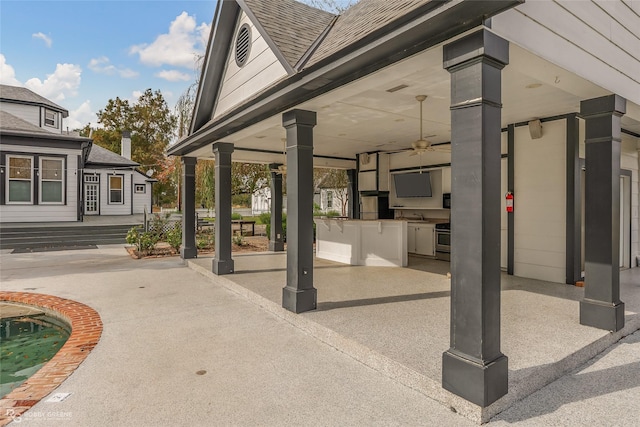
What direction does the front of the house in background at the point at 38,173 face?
toward the camera

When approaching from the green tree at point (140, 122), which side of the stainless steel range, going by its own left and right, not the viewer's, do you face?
right

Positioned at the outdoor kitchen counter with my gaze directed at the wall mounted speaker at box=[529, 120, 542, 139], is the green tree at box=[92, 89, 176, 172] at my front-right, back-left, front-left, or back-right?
back-left

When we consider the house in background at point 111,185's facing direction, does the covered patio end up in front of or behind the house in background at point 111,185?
in front

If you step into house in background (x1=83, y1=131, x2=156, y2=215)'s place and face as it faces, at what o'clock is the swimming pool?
The swimming pool is roughly at 12 o'clock from the house in background.

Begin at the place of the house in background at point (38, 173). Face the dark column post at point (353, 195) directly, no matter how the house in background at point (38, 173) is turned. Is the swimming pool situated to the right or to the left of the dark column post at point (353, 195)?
right

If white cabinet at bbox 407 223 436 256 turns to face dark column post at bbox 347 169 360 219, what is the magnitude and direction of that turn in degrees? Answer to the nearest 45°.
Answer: approximately 90° to its right

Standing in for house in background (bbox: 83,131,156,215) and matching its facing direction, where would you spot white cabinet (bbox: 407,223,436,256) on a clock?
The white cabinet is roughly at 11 o'clock from the house in background.

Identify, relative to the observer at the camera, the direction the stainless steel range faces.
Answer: facing the viewer and to the left of the viewer

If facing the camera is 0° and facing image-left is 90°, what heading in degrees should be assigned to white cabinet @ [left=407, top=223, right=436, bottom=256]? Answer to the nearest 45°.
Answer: approximately 45°
